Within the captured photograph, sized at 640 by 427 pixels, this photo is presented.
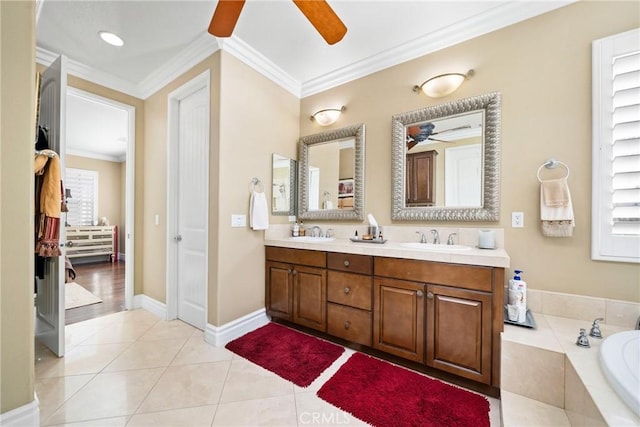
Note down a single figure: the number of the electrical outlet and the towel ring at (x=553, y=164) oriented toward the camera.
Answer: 2

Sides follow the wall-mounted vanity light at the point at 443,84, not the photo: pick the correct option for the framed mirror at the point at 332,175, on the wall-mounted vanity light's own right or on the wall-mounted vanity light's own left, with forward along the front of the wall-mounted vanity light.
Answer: on the wall-mounted vanity light's own right

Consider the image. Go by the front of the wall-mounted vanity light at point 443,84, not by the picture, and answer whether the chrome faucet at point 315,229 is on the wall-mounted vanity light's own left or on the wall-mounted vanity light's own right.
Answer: on the wall-mounted vanity light's own right

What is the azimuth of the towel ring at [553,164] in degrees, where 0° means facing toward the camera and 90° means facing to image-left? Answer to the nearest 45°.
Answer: approximately 0°

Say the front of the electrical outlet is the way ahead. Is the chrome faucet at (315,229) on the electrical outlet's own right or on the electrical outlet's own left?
on the electrical outlet's own right

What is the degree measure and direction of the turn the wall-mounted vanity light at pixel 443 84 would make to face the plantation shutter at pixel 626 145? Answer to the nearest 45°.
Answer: approximately 135° to its left

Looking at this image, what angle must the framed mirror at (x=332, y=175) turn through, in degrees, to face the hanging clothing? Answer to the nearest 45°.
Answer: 0° — it already faces it

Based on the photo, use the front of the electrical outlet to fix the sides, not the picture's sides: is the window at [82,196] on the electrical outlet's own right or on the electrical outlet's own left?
on the electrical outlet's own right

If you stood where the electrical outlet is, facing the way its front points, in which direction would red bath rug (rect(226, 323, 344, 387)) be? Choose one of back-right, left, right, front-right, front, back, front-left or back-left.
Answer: front-right
